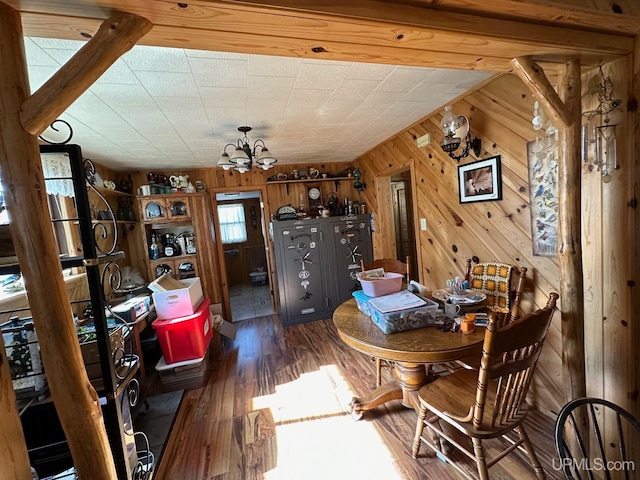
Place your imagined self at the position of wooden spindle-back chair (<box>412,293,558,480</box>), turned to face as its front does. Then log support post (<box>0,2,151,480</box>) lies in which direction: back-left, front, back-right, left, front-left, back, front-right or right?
left

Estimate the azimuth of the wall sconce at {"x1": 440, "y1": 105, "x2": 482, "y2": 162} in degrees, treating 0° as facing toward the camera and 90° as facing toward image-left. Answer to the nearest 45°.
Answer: approximately 45°

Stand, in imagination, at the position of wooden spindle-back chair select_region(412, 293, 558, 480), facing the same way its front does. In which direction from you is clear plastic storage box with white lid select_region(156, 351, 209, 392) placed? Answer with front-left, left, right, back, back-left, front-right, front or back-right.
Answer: front-left

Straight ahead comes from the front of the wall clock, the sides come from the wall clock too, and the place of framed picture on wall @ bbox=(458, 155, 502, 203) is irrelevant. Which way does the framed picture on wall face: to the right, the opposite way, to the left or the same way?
to the right

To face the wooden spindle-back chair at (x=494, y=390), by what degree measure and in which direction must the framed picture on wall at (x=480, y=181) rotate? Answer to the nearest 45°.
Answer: approximately 45° to its left

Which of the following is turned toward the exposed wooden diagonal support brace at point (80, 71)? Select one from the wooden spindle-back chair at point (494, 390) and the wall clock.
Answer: the wall clock

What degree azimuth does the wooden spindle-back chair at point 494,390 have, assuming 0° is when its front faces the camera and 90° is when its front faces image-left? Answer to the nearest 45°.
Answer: approximately 135°

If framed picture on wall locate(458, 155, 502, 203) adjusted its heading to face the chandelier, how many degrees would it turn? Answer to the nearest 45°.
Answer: approximately 45° to its right

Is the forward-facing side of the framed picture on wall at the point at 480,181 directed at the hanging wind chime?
no

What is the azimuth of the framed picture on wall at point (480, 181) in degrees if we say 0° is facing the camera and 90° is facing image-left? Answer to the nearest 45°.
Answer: approximately 45°

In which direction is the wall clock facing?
toward the camera

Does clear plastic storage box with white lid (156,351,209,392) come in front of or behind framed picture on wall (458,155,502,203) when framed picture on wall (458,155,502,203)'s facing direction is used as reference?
in front

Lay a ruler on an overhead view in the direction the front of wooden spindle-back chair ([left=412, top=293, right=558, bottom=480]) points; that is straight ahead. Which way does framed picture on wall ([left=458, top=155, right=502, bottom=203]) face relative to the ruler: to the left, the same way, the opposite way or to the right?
to the left

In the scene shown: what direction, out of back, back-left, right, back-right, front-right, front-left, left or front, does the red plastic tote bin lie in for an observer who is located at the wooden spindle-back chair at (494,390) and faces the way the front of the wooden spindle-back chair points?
front-left

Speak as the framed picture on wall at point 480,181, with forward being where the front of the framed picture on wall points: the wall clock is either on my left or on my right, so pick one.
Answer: on my right

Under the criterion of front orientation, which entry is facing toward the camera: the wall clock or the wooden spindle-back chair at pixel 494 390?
the wall clock

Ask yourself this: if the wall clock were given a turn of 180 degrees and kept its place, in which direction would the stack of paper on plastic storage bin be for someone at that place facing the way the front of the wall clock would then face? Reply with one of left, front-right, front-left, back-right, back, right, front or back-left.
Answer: back

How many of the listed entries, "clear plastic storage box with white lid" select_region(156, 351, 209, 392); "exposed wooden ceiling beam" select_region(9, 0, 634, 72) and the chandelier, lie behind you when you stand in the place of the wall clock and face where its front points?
0
